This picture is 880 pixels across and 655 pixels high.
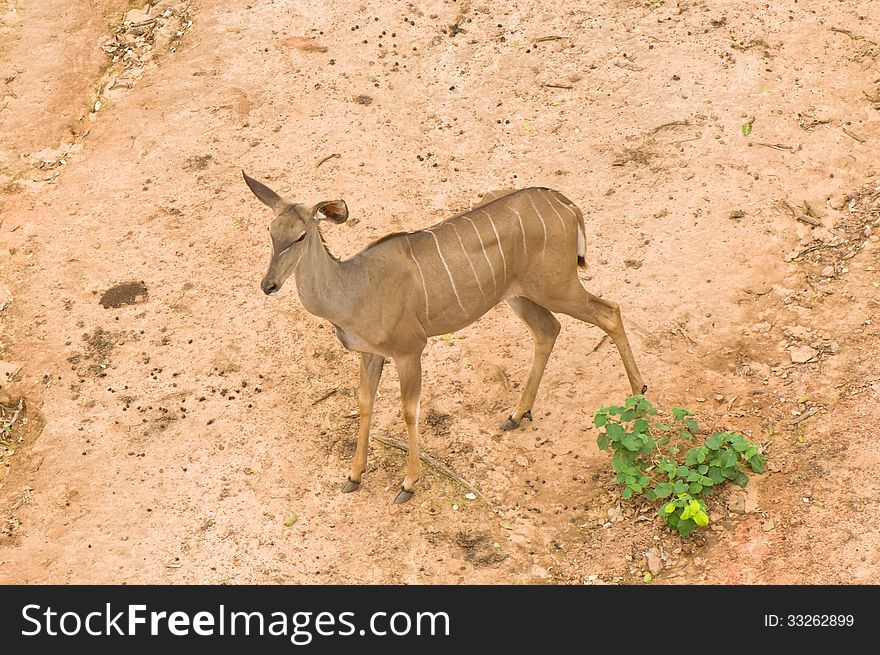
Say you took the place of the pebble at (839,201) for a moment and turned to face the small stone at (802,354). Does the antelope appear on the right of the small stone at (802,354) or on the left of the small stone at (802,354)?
right

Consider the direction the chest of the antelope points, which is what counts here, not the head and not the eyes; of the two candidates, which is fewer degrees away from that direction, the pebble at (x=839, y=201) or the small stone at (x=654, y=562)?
the small stone

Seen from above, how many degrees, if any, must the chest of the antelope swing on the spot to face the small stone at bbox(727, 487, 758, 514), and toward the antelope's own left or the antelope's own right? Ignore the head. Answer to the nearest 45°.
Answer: approximately 90° to the antelope's own left

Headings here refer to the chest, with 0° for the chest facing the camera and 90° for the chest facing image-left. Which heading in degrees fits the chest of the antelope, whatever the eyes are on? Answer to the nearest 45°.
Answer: approximately 45°

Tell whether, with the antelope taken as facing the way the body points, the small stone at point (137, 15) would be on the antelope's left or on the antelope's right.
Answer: on the antelope's right

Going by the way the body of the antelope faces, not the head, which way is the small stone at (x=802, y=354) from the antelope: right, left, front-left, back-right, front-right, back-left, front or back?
back-left

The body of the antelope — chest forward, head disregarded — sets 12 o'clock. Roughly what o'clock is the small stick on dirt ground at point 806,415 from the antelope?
The small stick on dirt ground is roughly at 8 o'clock from the antelope.

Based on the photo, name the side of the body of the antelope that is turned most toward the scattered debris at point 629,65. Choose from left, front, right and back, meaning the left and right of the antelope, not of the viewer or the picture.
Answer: back

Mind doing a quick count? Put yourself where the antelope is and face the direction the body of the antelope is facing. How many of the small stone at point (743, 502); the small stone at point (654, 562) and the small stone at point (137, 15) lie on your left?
2

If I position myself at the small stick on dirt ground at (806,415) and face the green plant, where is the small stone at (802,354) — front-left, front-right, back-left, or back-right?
back-right

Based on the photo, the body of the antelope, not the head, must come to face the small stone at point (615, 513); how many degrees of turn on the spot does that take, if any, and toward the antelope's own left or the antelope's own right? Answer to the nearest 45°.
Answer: approximately 90° to the antelope's own left
